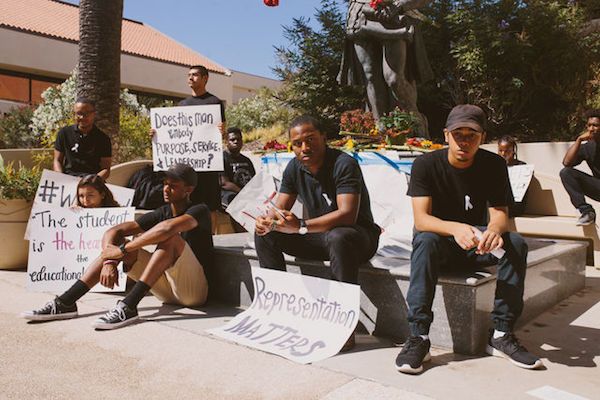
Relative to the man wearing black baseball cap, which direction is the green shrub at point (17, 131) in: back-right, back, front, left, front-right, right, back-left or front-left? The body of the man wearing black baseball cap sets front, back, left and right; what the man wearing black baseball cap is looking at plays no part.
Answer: back-right

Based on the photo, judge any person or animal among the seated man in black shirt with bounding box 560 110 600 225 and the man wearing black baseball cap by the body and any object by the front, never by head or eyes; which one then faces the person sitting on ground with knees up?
the seated man in black shirt

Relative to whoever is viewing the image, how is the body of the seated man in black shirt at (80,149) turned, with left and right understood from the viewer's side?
facing the viewer

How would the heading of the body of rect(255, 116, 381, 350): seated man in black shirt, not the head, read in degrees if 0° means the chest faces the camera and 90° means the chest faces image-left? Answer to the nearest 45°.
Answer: approximately 45°

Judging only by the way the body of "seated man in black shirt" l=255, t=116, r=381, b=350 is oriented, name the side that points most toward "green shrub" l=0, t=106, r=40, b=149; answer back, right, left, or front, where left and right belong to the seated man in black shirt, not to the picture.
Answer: right

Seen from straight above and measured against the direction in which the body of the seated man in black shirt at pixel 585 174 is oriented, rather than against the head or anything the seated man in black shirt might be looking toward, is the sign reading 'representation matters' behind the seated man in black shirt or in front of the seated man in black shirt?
in front

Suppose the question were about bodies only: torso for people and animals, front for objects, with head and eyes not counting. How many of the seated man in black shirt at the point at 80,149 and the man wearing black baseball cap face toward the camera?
2

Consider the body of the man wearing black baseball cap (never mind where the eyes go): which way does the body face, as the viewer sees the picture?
toward the camera

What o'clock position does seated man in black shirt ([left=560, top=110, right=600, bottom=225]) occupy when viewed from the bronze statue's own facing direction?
The seated man in black shirt is roughly at 10 o'clock from the bronze statue.

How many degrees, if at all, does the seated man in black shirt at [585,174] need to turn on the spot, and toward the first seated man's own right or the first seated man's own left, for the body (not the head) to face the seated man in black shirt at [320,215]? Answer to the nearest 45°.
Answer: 0° — they already face them

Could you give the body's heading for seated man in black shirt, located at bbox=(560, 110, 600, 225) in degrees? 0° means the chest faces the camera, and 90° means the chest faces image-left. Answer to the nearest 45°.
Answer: approximately 45°
